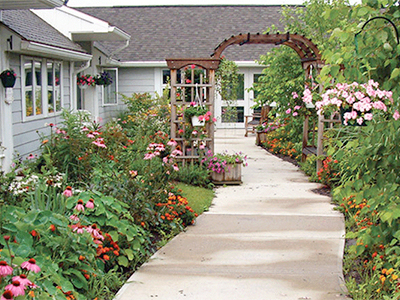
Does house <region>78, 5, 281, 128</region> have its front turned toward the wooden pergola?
yes

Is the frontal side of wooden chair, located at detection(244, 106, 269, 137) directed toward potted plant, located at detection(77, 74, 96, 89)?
yes

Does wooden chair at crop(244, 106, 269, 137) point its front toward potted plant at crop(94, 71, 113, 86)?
yes

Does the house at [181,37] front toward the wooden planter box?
yes

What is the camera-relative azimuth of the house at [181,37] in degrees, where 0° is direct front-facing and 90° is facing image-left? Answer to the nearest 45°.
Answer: approximately 0°

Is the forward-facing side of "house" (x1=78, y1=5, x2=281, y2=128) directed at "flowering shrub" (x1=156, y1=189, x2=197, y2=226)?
yes

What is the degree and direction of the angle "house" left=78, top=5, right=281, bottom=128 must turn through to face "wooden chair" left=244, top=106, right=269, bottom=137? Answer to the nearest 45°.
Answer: approximately 45° to its left

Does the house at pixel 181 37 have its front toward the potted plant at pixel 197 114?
yes

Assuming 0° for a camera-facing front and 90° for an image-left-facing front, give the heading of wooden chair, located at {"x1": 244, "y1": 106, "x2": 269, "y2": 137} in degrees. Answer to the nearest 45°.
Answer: approximately 45°
